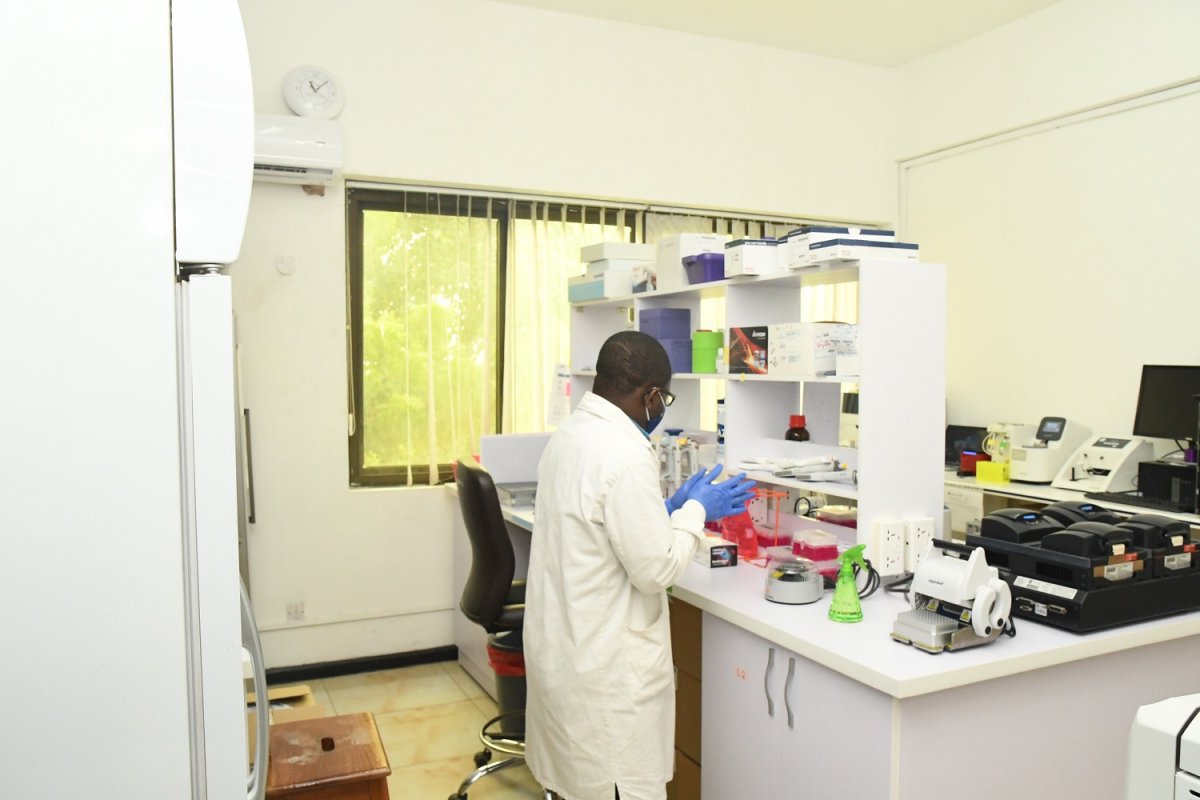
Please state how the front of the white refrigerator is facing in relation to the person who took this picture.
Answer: facing to the right of the viewer

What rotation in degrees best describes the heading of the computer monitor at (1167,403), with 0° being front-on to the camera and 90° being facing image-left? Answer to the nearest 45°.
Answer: approximately 45°

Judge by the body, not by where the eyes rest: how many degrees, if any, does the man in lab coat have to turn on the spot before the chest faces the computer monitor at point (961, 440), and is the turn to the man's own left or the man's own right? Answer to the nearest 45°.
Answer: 0° — they already face it

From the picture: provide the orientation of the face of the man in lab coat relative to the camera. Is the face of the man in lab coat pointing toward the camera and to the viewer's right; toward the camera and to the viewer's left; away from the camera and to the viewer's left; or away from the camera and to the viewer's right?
away from the camera and to the viewer's right
